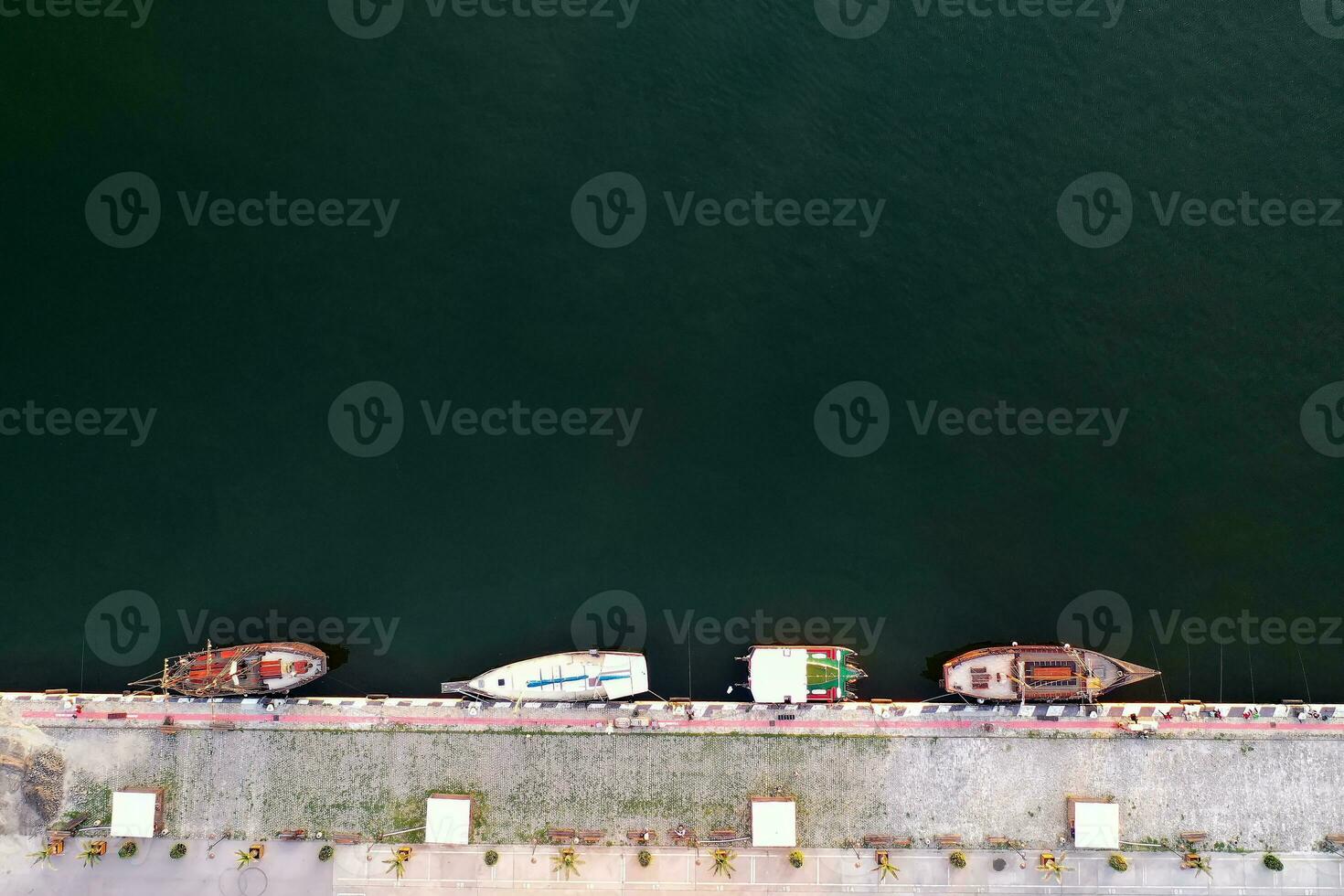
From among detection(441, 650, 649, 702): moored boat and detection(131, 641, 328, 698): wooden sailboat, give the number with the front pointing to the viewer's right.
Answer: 0

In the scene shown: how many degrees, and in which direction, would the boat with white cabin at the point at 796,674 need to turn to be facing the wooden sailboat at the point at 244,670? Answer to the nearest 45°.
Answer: approximately 180°

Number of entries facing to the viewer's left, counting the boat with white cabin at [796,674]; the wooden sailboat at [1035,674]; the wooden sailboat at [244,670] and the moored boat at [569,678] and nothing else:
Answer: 2

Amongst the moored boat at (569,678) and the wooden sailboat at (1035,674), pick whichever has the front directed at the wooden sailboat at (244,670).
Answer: the moored boat

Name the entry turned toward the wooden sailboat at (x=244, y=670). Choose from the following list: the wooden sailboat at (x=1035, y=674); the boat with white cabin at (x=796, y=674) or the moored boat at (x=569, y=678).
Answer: the moored boat

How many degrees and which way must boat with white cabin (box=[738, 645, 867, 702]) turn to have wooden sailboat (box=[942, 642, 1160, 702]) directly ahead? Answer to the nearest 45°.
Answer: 0° — it already faces it

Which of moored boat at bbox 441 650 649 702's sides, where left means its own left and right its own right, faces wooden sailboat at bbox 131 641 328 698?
front

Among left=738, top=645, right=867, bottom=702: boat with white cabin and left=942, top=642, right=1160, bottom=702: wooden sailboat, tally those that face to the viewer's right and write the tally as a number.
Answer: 2

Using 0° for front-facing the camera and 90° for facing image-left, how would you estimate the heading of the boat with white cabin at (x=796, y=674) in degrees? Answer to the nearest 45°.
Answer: approximately 270°

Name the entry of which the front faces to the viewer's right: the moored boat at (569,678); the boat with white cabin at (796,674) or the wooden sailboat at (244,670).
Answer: the boat with white cabin

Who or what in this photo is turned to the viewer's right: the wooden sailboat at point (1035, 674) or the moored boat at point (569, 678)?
the wooden sailboat

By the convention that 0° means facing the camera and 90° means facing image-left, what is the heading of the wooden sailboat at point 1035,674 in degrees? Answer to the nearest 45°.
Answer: approximately 270°

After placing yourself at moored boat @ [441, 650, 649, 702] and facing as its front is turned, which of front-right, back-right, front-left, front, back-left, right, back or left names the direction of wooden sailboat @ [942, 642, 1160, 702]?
back

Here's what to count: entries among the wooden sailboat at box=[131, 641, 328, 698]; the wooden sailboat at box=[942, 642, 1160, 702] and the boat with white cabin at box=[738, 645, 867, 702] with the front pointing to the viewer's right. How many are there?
2

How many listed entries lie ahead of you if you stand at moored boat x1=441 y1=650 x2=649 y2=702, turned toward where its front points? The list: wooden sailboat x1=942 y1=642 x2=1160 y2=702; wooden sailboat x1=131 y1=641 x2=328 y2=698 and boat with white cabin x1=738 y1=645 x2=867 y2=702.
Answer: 1

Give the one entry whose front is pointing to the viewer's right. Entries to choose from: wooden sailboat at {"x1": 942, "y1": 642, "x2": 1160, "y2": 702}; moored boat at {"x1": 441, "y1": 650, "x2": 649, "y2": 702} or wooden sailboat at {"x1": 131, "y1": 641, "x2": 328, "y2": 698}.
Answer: wooden sailboat at {"x1": 942, "y1": 642, "x2": 1160, "y2": 702}

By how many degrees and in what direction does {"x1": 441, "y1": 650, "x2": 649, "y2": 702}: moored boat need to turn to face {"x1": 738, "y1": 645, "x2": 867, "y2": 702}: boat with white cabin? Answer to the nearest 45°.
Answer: approximately 180°
